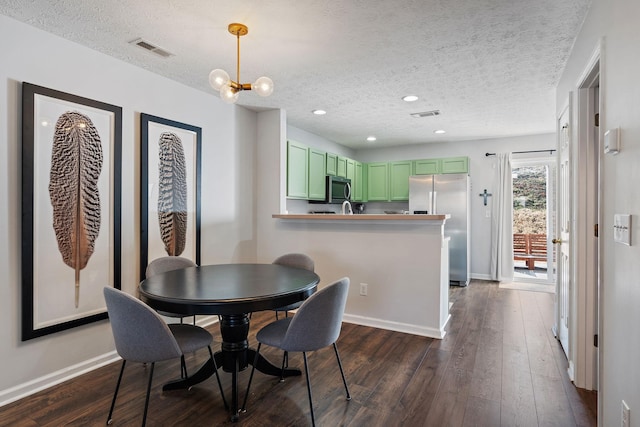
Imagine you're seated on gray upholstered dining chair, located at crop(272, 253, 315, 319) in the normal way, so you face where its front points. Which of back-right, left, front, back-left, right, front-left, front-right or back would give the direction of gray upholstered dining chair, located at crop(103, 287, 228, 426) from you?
front

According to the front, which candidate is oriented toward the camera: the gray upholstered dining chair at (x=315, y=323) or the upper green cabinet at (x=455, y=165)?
the upper green cabinet

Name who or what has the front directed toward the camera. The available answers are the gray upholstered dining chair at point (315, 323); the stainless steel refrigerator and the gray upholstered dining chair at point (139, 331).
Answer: the stainless steel refrigerator

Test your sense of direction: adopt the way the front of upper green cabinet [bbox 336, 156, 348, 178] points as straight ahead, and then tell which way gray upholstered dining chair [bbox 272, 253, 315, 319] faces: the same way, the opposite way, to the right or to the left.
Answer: to the right

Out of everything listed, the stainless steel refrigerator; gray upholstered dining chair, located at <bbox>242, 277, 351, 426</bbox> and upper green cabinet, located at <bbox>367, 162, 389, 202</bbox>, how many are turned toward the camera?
2

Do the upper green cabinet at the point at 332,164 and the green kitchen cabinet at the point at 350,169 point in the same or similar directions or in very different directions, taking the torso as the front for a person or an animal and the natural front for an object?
same or similar directions

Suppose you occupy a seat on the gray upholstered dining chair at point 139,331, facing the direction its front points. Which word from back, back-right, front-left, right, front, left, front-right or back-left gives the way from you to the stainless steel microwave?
front

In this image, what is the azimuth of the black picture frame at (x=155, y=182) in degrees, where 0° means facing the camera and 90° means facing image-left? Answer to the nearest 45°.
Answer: approximately 315°

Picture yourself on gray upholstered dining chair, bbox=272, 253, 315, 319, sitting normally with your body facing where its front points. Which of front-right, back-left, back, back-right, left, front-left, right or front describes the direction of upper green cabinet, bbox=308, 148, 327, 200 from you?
back-right

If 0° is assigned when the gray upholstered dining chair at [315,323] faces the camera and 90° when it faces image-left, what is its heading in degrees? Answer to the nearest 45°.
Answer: approximately 135°

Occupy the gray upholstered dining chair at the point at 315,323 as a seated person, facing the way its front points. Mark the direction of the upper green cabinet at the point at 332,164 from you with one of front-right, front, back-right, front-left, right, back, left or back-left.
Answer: front-right

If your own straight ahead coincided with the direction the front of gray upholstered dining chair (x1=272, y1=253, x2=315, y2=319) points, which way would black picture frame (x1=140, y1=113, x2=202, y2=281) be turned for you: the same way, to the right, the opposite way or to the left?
to the left

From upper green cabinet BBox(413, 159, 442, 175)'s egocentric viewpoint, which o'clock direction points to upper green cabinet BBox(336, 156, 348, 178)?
upper green cabinet BBox(336, 156, 348, 178) is roughly at 2 o'clock from upper green cabinet BBox(413, 159, 442, 175).

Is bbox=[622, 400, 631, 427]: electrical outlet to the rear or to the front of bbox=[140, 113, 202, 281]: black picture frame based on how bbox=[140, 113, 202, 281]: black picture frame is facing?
to the front

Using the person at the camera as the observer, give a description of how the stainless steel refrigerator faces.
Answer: facing the viewer

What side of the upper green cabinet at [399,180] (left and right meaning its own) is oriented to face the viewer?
front

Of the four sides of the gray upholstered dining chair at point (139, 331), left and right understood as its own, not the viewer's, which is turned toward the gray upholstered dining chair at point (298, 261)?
front

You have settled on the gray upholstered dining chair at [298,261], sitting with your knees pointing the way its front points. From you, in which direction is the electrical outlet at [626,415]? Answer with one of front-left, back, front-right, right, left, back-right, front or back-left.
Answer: left

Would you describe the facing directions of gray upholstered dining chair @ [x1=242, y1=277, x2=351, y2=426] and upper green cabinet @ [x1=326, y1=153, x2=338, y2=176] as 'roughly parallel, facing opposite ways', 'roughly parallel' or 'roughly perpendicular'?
roughly parallel, facing opposite ways

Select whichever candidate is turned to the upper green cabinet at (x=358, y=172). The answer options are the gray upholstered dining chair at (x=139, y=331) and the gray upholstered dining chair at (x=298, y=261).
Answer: the gray upholstered dining chair at (x=139, y=331)

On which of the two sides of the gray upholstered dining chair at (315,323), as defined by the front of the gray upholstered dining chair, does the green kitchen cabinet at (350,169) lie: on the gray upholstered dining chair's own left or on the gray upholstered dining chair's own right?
on the gray upholstered dining chair's own right
